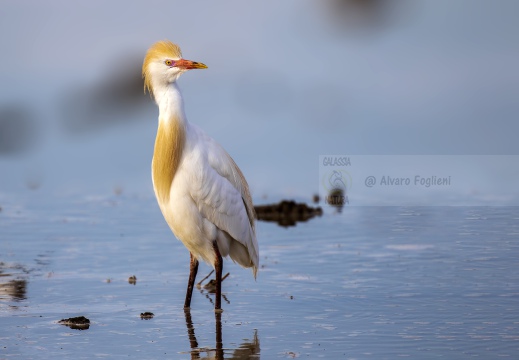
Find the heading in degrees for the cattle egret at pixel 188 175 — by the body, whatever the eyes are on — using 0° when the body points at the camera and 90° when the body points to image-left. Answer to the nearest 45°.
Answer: approximately 45°

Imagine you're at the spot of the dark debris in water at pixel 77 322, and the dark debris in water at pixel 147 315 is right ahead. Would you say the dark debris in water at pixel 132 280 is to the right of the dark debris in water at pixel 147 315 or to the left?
left

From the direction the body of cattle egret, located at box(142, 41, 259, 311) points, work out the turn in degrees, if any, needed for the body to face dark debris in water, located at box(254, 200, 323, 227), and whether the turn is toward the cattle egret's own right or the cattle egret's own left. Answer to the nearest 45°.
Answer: approximately 135° to the cattle egret's own right

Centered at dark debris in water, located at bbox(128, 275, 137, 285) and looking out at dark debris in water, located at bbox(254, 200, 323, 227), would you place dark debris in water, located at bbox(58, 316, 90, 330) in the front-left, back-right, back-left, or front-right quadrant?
back-right
